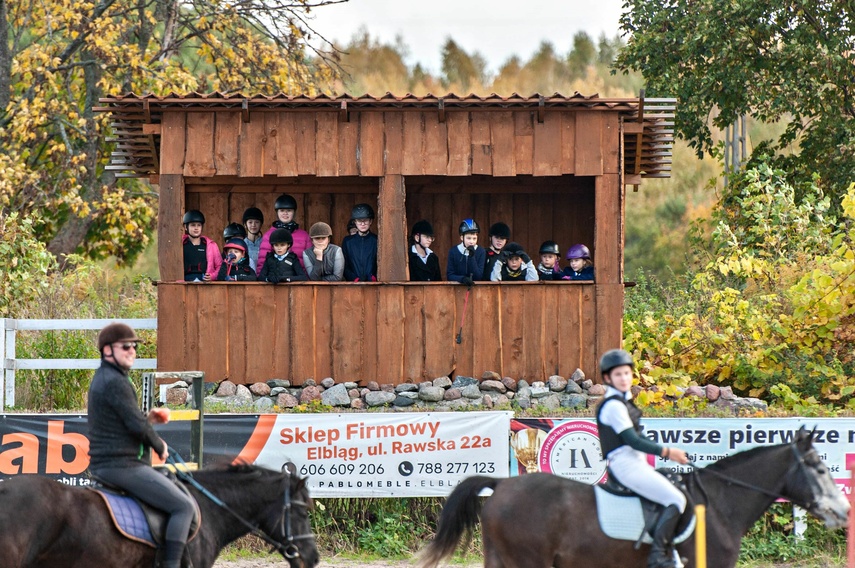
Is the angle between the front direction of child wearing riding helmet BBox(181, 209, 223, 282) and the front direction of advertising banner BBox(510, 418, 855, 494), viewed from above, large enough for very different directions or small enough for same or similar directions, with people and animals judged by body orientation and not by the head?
same or similar directions

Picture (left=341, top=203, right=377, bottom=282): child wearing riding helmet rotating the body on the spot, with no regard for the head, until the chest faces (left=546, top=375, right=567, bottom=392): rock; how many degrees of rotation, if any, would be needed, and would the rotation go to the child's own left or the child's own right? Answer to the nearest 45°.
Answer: approximately 90° to the child's own left

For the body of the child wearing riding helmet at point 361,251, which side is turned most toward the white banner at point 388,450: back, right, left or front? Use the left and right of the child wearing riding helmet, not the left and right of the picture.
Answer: front

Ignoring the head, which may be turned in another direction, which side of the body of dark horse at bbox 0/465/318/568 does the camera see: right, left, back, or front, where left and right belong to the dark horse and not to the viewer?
right

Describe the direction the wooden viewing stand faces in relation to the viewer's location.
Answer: facing the viewer

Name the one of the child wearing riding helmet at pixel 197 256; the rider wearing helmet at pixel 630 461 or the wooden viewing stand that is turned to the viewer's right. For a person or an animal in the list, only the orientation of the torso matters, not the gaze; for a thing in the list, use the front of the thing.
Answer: the rider wearing helmet

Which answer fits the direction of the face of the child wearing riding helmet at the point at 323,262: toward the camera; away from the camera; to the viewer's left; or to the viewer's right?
toward the camera

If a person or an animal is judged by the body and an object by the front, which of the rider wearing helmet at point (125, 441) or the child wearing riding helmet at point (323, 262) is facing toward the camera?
the child wearing riding helmet

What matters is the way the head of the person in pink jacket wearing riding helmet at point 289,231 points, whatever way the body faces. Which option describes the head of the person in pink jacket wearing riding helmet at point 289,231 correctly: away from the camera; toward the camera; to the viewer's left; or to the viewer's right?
toward the camera

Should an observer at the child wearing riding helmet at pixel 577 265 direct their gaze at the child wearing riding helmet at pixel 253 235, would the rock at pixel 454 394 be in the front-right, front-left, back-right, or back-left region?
front-left

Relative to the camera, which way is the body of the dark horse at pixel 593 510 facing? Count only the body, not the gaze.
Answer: to the viewer's right

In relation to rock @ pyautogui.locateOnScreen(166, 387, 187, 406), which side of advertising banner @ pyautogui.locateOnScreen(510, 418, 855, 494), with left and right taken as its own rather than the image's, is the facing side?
right

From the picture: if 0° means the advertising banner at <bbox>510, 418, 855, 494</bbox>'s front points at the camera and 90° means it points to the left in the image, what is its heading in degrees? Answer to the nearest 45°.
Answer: approximately 0°

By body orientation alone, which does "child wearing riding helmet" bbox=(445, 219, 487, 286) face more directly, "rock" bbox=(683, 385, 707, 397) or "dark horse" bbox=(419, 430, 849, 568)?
the dark horse

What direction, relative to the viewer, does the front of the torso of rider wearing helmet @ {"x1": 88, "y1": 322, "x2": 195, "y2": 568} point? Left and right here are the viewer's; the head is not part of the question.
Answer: facing to the right of the viewer

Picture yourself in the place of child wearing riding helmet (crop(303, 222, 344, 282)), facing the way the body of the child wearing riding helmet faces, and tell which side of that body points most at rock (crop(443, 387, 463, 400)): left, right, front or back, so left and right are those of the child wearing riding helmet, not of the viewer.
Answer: left

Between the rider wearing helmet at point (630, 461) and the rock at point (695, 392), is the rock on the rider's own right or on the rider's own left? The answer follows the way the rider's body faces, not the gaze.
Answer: on the rider's own left

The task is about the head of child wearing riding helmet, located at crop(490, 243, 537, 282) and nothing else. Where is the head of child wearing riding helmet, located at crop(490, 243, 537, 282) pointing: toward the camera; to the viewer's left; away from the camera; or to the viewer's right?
toward the camera

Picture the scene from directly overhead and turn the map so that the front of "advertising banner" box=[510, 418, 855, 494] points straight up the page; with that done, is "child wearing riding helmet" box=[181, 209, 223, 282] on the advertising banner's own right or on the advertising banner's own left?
on the advertising banner's own right
